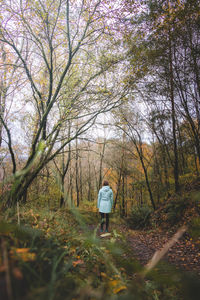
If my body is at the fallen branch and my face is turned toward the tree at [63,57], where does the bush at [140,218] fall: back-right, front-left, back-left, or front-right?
front-right

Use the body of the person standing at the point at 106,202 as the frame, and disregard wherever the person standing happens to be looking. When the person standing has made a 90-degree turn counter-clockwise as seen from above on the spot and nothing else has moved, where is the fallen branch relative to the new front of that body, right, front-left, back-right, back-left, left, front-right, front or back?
left

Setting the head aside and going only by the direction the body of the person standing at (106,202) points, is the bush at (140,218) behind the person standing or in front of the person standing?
in front

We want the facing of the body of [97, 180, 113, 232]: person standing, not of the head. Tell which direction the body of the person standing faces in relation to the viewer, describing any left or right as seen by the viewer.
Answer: facing away from the viewer
